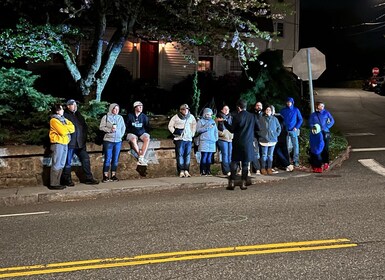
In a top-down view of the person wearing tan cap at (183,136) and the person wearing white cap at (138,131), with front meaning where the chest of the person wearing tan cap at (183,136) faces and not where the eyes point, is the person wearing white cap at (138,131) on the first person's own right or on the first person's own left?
on the first person's own right

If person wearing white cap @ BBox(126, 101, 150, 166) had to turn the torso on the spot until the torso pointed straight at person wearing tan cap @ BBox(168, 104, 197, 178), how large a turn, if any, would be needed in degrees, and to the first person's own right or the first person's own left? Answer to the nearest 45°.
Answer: approximately 90° to the first person's own left

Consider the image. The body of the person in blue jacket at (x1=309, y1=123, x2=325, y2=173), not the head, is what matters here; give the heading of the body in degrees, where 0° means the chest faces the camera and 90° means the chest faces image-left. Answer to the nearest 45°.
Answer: approximately 45°

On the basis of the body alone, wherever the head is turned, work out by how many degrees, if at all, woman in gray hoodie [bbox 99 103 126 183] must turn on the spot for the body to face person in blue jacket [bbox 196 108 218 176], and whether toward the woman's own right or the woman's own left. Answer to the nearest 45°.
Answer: approximately 45° to the woman's own left

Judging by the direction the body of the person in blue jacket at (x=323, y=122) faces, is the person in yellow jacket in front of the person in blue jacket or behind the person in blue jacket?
in front
